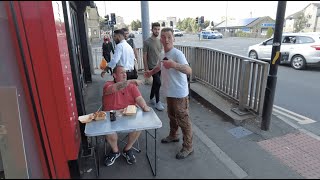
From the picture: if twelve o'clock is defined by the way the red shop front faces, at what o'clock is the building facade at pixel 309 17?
The building facade is roughly at 11 o'clock from the red shop front.

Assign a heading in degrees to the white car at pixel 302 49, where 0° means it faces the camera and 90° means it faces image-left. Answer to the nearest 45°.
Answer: approximately 135°

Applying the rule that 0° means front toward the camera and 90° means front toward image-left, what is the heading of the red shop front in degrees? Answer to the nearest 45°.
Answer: approximately 270°

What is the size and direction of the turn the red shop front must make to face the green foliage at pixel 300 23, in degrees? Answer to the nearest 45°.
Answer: approximately 45° to its left

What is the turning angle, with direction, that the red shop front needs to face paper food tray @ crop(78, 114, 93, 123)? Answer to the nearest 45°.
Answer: approximately 45° to its left

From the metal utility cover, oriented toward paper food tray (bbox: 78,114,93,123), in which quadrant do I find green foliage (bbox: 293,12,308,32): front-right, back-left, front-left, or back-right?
back-right

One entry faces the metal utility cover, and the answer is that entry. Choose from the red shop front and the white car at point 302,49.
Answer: the red shop front

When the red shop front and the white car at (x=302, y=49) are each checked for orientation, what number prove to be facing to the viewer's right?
1

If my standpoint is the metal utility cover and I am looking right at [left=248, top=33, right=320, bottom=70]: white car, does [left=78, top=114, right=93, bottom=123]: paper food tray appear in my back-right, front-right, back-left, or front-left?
back-left
